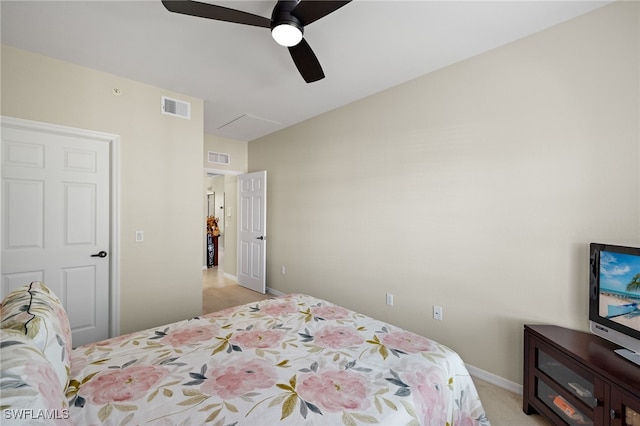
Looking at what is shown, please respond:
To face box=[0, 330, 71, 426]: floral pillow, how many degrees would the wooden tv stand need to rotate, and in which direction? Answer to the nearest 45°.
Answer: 0° — it already faces it

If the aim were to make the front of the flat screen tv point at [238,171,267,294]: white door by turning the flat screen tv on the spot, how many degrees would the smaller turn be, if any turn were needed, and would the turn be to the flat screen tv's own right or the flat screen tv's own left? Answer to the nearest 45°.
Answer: approximately 45° to the flat screen tv's own right

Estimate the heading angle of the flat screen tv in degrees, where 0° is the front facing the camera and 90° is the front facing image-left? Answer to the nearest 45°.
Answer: approximately 45°

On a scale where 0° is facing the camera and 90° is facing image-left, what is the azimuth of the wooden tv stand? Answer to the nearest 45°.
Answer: approximately 45°

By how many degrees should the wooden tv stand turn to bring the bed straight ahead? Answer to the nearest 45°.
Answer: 0° — it already faces it

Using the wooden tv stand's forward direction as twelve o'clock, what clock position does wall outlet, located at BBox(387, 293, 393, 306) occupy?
The wall outlet is roughly at 2 o'clock from the wooden tv stand.
